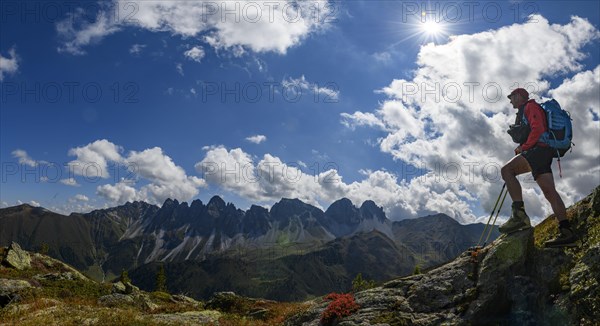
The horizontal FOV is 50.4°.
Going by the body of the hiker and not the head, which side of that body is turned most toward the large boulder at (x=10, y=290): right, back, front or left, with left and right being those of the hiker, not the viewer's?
front

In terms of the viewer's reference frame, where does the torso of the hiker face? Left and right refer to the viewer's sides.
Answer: facing to the left of the viewer

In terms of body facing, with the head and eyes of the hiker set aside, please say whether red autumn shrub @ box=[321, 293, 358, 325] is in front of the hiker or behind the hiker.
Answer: in front
